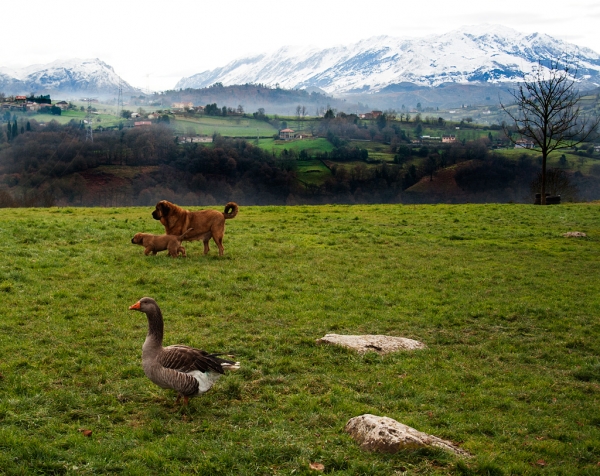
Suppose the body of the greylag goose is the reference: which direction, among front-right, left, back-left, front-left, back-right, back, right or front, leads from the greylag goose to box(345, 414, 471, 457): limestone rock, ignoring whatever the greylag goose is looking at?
back-left

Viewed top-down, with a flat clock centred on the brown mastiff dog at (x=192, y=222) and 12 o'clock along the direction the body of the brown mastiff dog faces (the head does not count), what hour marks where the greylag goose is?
The greylag goose is roughly at 9 o'clock from the brown mastiff dog.

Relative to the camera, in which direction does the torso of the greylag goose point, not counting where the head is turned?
to the viewer's left

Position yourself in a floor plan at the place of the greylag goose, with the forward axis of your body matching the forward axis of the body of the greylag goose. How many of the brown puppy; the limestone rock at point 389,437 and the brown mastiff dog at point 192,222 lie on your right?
2

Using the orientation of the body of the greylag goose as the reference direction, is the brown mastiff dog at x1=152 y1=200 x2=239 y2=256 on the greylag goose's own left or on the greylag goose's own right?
on the greylag goose's own right

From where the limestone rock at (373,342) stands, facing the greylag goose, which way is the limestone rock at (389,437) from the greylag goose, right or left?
left

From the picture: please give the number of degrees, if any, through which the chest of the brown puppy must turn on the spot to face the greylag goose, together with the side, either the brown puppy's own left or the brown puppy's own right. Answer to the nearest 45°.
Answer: approximately 90° to the brown puppy's own left

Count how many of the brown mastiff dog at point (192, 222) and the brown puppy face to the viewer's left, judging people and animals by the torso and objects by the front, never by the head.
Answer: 2

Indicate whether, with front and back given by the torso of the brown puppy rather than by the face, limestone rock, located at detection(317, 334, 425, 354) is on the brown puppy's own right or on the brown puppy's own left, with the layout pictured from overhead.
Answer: on the brown puppy's own left

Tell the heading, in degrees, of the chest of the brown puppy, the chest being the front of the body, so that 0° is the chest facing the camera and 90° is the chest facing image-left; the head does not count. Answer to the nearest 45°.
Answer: approximately 90°

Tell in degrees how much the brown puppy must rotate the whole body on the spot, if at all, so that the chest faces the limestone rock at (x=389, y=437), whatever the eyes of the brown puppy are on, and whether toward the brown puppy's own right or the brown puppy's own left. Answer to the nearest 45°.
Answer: approximately 90° to the brown puppy's own left

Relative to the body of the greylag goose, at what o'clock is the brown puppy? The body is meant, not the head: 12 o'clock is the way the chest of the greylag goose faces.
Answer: The brown puppy is roughly at 3 o'clock from the greylag goose.

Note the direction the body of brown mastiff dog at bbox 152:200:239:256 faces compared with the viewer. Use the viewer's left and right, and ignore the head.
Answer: facing to the left of the viewer
